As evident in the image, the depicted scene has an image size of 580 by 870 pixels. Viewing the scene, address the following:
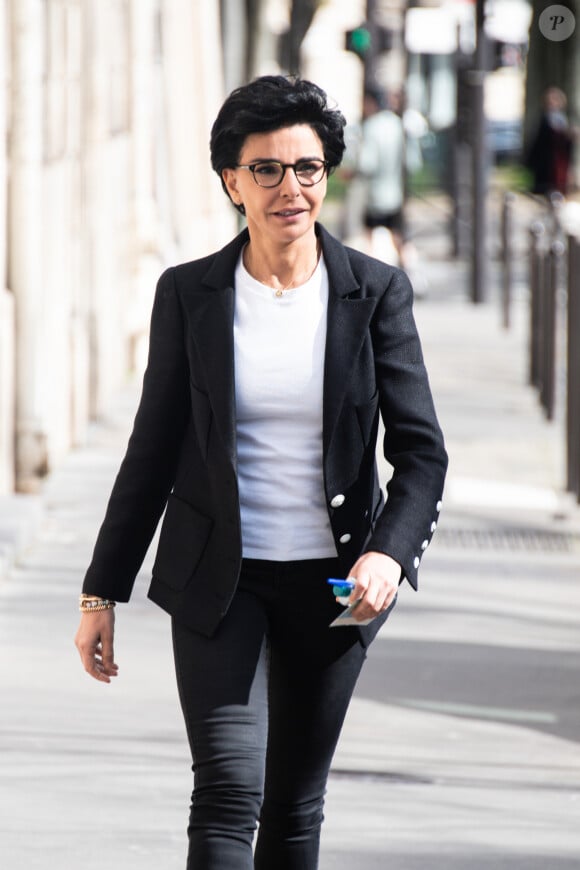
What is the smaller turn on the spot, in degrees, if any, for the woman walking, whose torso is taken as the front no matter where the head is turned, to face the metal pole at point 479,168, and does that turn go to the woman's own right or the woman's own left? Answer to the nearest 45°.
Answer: approximately 180°

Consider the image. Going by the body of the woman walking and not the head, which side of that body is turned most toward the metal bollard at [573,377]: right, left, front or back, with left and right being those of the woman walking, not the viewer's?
back

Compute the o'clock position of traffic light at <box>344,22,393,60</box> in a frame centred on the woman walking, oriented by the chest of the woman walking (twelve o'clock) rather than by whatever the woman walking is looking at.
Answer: The traffic light is roughly at 6 o'clock from the woman walking.

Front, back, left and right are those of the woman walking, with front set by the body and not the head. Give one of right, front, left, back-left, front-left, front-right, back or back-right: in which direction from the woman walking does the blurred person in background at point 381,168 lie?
back

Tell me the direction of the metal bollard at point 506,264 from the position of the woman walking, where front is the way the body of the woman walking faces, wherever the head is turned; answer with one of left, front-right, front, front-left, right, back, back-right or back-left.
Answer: back

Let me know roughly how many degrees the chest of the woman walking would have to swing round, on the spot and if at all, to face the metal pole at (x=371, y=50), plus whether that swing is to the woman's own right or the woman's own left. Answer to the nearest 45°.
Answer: approximately 180°

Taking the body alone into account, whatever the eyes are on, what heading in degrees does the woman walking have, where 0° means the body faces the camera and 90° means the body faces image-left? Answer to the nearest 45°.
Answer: approximately 0°

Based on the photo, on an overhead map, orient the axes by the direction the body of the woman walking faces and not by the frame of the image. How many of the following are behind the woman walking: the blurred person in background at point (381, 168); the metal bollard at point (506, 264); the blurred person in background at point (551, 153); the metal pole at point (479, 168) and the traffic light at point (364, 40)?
5

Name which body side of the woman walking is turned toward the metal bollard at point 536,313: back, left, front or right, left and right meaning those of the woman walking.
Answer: back
